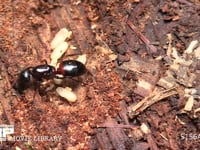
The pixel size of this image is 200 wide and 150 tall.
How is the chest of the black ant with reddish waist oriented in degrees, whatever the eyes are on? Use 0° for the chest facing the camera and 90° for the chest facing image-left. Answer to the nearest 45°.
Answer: approximately 90°
